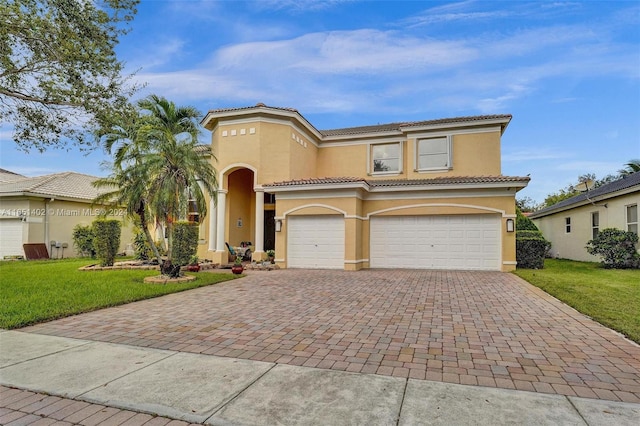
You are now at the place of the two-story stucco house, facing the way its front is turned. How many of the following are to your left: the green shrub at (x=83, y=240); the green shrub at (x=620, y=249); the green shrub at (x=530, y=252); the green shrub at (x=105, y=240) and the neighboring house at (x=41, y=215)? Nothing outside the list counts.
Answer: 2

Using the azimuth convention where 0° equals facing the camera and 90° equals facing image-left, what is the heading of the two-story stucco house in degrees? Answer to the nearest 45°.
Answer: approximately 0°

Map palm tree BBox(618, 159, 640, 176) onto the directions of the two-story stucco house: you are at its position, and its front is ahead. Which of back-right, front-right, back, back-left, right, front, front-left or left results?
back-left

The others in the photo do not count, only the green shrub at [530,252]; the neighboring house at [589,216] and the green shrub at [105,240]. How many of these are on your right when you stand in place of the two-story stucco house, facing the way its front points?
1

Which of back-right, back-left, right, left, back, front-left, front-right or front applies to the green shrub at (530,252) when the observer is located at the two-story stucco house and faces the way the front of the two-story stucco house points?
left

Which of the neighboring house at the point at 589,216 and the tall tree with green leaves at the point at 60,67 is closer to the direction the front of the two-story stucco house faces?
the tall tree with green leaves

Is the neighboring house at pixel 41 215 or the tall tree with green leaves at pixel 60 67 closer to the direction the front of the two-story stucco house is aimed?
the tall tree with green leaves

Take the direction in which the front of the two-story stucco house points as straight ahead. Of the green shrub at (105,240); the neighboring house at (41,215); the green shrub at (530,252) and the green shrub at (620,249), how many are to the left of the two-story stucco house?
2

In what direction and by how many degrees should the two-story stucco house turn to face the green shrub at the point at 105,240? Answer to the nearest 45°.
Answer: approximately 90° to its right

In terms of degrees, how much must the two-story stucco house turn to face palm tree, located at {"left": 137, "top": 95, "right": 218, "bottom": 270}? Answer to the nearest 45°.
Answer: approximately 45° to its right

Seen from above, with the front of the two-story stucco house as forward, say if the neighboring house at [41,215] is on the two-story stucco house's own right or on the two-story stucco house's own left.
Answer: on the two-story stucco house's own right
